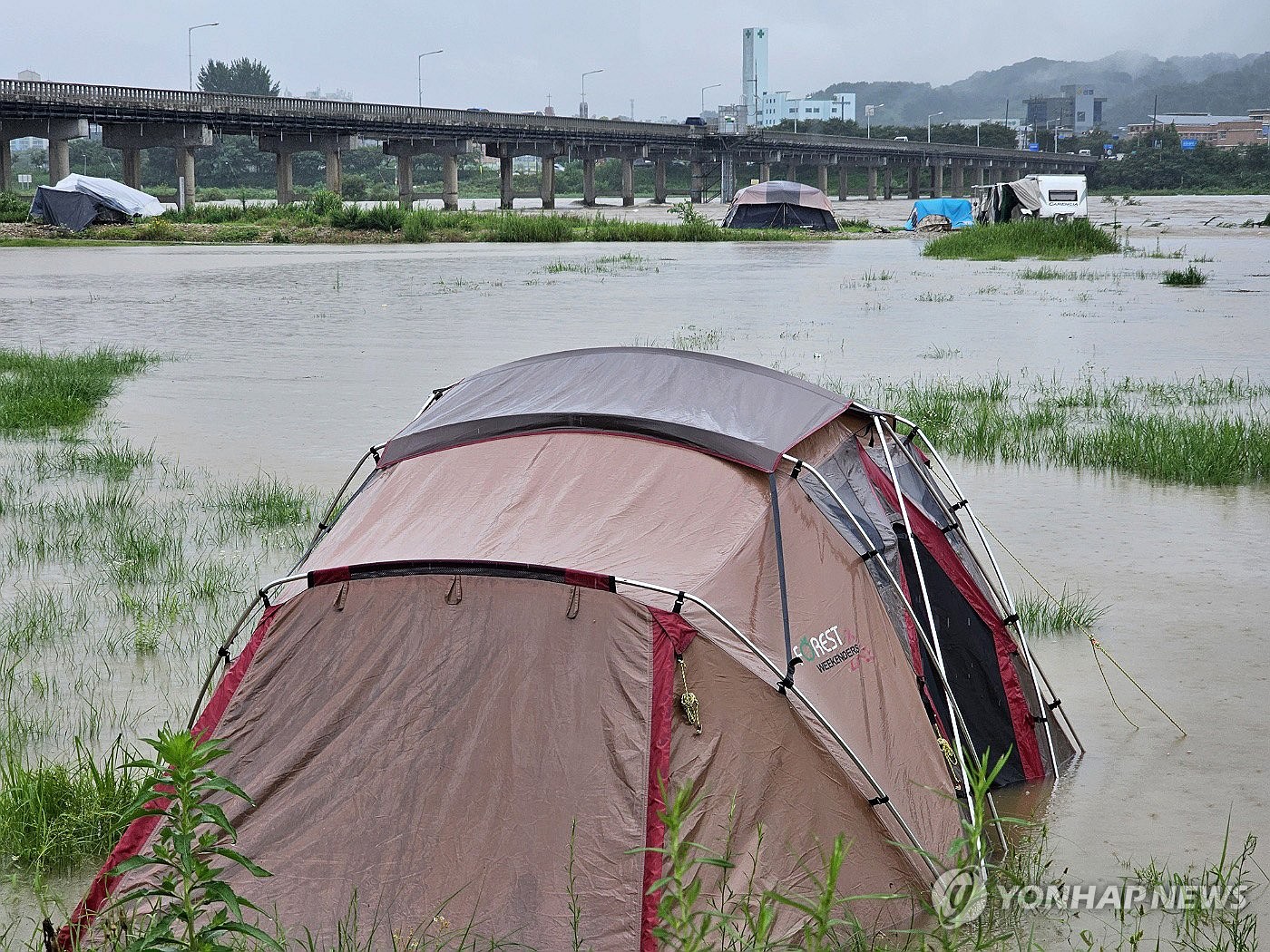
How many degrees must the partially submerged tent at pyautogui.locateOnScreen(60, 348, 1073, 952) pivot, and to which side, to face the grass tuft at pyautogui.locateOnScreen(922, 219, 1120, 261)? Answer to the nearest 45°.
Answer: approximately 180°

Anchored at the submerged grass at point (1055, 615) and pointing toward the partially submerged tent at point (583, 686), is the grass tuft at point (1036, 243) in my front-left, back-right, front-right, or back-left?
back-right

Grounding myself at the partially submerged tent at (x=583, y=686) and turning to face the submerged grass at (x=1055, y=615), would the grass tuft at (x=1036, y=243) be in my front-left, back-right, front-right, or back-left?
front-left
